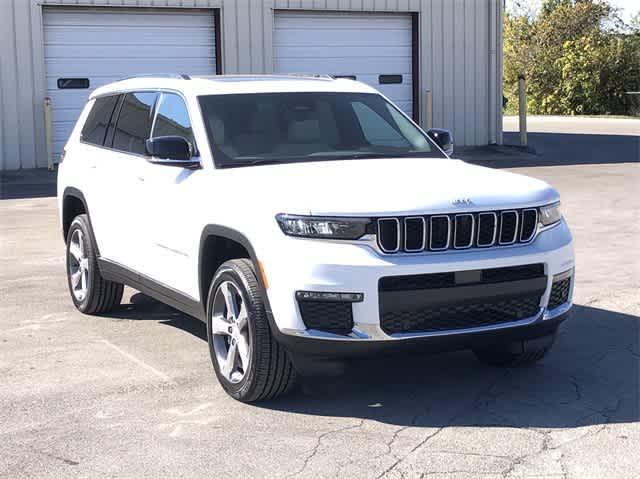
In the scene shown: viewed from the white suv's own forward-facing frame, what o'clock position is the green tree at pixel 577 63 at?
The green tree is roughly at 8 o'clock from the white suv.

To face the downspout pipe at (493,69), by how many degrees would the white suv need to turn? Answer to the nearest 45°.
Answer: approximately 135° to its left

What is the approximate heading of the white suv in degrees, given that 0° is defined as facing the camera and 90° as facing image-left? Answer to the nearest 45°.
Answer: approximately 315°
